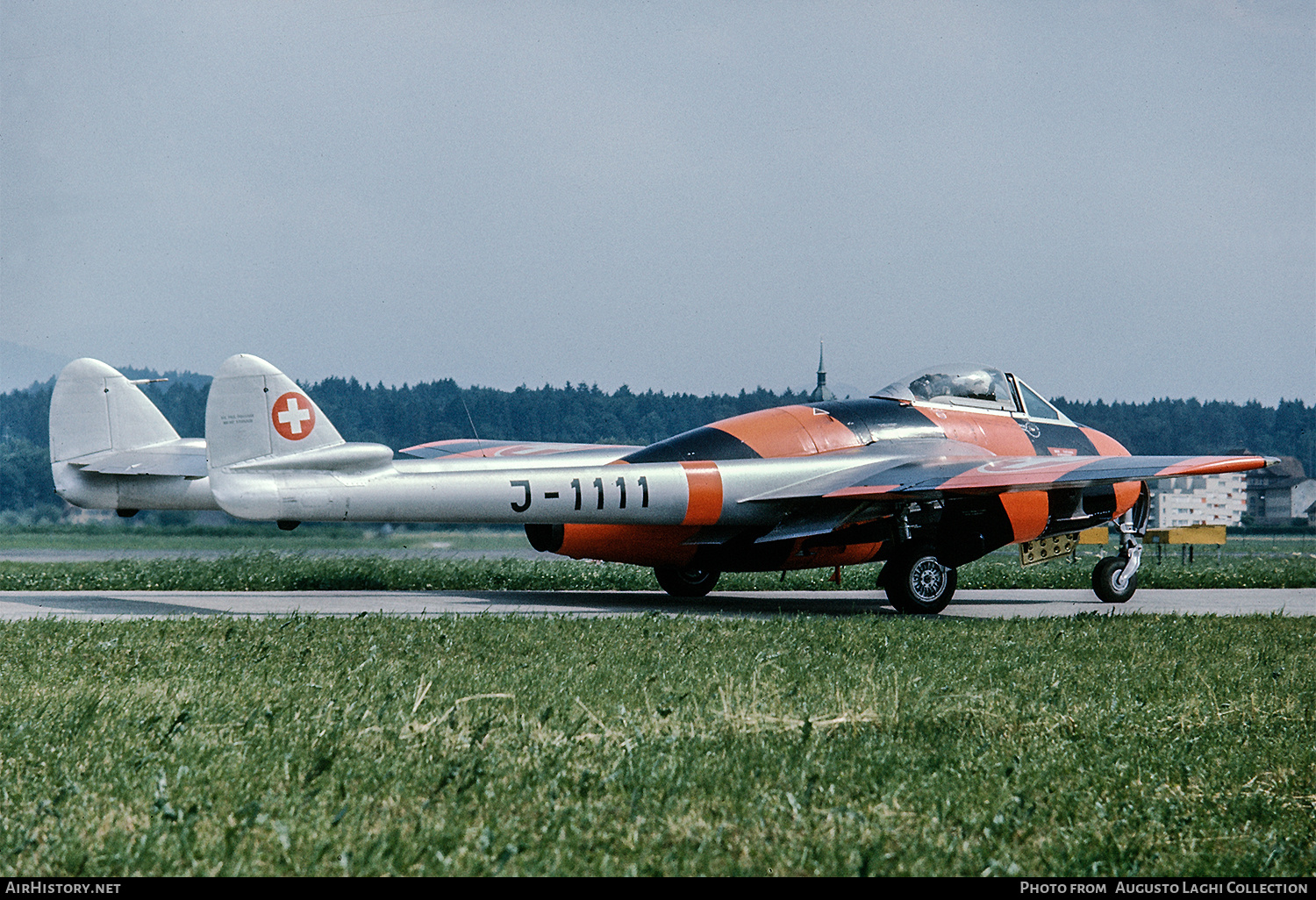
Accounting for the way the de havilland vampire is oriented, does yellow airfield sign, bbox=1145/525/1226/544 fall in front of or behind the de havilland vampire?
in front

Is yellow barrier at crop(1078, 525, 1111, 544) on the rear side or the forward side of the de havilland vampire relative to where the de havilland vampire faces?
on the forward side

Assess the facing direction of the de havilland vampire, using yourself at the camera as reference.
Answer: facing away from the viewer and to the right of the viewer
